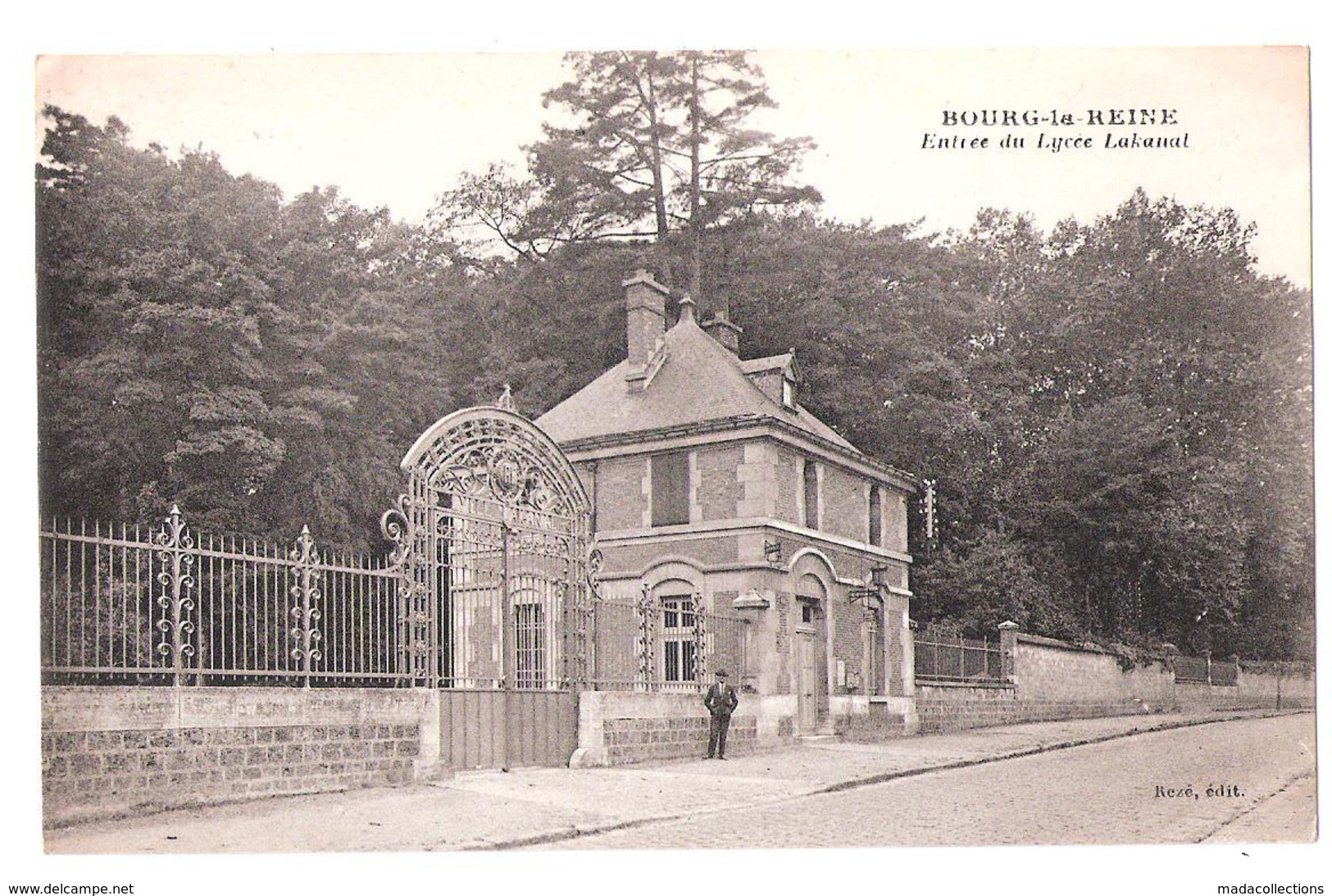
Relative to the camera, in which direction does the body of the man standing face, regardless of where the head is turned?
toward the camera

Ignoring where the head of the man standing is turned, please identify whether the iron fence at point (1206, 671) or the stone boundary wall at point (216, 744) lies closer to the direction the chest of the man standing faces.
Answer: the stone boundary wall

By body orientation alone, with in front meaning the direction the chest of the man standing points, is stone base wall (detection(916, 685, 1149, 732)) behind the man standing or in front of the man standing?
behind

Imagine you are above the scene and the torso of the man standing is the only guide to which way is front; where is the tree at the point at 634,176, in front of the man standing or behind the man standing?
behind
